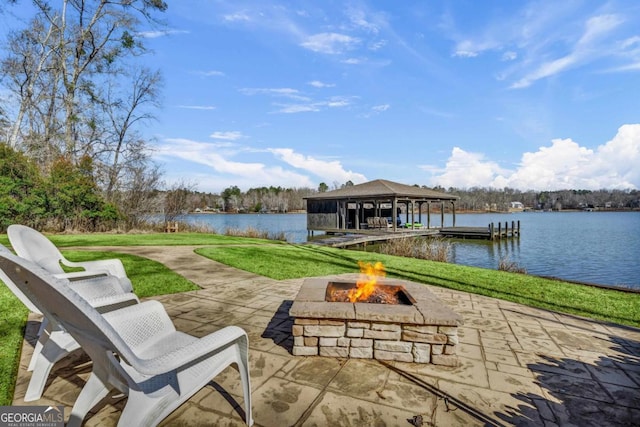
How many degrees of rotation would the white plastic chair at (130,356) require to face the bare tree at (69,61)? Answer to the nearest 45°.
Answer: approximately 45° to its left

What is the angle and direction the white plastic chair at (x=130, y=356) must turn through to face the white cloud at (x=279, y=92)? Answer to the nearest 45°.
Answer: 0° — it already faces it

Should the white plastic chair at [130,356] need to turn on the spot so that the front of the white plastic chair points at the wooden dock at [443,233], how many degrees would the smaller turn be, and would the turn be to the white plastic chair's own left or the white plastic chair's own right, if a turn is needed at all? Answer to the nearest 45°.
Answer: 0° — it already faces it

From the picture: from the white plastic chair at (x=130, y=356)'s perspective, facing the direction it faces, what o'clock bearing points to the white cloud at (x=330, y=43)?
The white cloud is roughly at 10 o'clock from the white plastic chair.

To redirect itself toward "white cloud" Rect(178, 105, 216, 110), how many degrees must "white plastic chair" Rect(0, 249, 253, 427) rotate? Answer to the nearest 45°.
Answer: approximately 45° to its left

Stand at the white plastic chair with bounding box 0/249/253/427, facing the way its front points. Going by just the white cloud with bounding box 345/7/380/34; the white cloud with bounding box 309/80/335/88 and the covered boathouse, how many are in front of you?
3

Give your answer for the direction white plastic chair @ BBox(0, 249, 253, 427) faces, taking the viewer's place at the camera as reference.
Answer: facing away from the viewer and to the right of the viewer
